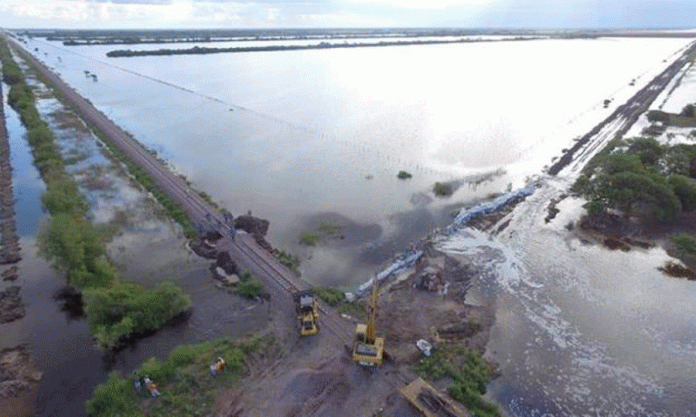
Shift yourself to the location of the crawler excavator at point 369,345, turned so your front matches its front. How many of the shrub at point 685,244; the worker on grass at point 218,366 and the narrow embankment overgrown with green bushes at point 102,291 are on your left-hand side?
2

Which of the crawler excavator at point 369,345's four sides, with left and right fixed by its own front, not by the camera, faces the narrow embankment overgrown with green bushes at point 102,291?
left

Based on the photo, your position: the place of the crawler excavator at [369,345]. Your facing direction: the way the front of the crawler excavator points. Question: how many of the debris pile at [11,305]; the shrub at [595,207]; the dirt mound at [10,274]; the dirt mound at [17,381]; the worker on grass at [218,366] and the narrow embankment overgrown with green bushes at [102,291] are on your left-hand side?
5

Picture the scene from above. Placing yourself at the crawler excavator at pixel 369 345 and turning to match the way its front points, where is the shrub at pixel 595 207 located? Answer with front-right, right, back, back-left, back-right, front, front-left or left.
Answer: front-right

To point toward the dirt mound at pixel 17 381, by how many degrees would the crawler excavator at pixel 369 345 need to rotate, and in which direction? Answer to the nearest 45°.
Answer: approximately 90° to its left

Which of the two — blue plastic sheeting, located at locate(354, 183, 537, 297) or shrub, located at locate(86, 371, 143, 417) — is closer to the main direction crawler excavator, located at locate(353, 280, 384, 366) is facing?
the blue plastic sheeting

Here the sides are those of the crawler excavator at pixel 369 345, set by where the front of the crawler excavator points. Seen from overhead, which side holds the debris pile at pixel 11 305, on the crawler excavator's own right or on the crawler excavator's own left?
on the crawler excavator's own left

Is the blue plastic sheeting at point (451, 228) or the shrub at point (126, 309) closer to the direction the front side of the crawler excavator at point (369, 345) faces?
the blue plastic sheeting

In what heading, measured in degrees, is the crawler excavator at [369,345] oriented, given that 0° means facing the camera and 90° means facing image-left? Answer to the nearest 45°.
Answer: approximately 180°

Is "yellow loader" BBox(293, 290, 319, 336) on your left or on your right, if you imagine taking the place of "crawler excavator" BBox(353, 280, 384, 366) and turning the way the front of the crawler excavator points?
on your left

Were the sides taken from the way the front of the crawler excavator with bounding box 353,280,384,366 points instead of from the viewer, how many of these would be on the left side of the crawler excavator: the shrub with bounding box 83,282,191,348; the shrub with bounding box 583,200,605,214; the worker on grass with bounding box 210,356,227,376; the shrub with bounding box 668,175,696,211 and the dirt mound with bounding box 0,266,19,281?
3

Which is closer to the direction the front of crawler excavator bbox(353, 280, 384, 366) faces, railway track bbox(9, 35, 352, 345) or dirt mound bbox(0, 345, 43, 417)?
the railway track

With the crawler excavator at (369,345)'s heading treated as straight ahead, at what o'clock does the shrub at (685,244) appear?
The shrub is roughly at 2 o'clock from the crawler excavator.

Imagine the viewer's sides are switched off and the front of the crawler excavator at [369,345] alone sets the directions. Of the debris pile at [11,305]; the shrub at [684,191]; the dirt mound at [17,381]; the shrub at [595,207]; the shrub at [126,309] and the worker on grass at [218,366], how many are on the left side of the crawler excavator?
4

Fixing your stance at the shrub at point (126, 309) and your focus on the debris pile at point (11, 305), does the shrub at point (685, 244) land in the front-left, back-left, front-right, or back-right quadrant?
back-right

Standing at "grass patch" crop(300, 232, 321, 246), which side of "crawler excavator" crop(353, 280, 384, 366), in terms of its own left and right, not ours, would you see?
front

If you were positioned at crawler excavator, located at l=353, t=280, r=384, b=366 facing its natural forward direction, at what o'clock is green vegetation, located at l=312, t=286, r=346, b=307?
The green vegetation is roughly at 11 o'clock from the crawler excavator.

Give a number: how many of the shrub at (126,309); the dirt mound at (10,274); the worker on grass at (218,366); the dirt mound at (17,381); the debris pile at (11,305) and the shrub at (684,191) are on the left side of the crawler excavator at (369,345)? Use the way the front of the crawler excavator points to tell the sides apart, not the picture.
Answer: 5

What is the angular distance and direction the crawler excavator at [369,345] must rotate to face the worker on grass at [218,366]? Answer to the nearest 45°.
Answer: approximately 90° to its left
